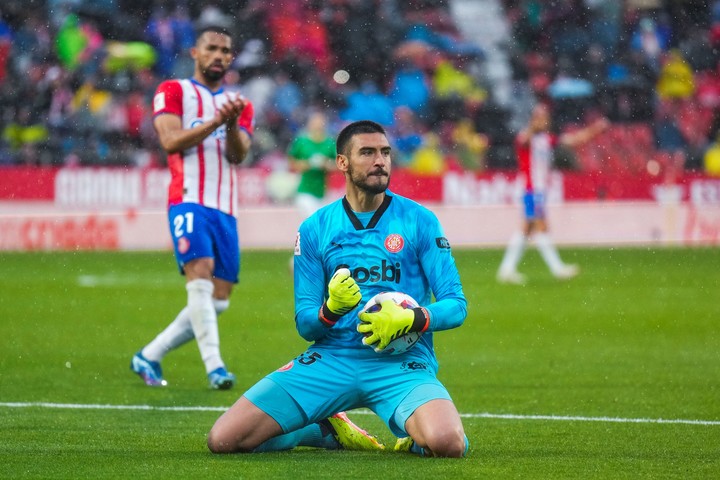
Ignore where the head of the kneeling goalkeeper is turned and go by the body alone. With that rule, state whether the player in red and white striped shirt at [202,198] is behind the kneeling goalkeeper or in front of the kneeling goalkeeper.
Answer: behind

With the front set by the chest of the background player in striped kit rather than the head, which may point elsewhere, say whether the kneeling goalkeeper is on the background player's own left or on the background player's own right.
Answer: on the background player's own right

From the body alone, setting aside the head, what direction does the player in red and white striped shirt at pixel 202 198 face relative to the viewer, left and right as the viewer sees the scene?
facing the viewer and to the right of the viewer

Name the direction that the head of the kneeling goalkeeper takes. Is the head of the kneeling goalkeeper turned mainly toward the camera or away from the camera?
toward the camera

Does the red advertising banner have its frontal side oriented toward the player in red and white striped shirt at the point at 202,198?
yes

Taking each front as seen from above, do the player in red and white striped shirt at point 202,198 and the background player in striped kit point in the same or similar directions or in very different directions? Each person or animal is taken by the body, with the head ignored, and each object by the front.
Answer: same or similar directions

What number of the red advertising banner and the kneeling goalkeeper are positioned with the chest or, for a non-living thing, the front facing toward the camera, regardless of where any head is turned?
2

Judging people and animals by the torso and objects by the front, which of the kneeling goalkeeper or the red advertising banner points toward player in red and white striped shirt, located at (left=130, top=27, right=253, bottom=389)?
the red advertising banner

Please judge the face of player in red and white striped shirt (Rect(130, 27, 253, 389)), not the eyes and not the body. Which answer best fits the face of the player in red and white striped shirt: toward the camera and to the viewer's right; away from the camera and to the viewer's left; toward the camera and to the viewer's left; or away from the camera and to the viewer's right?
toward the camera and to the viewer's right

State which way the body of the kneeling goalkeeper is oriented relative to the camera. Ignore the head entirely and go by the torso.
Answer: toward the camera
